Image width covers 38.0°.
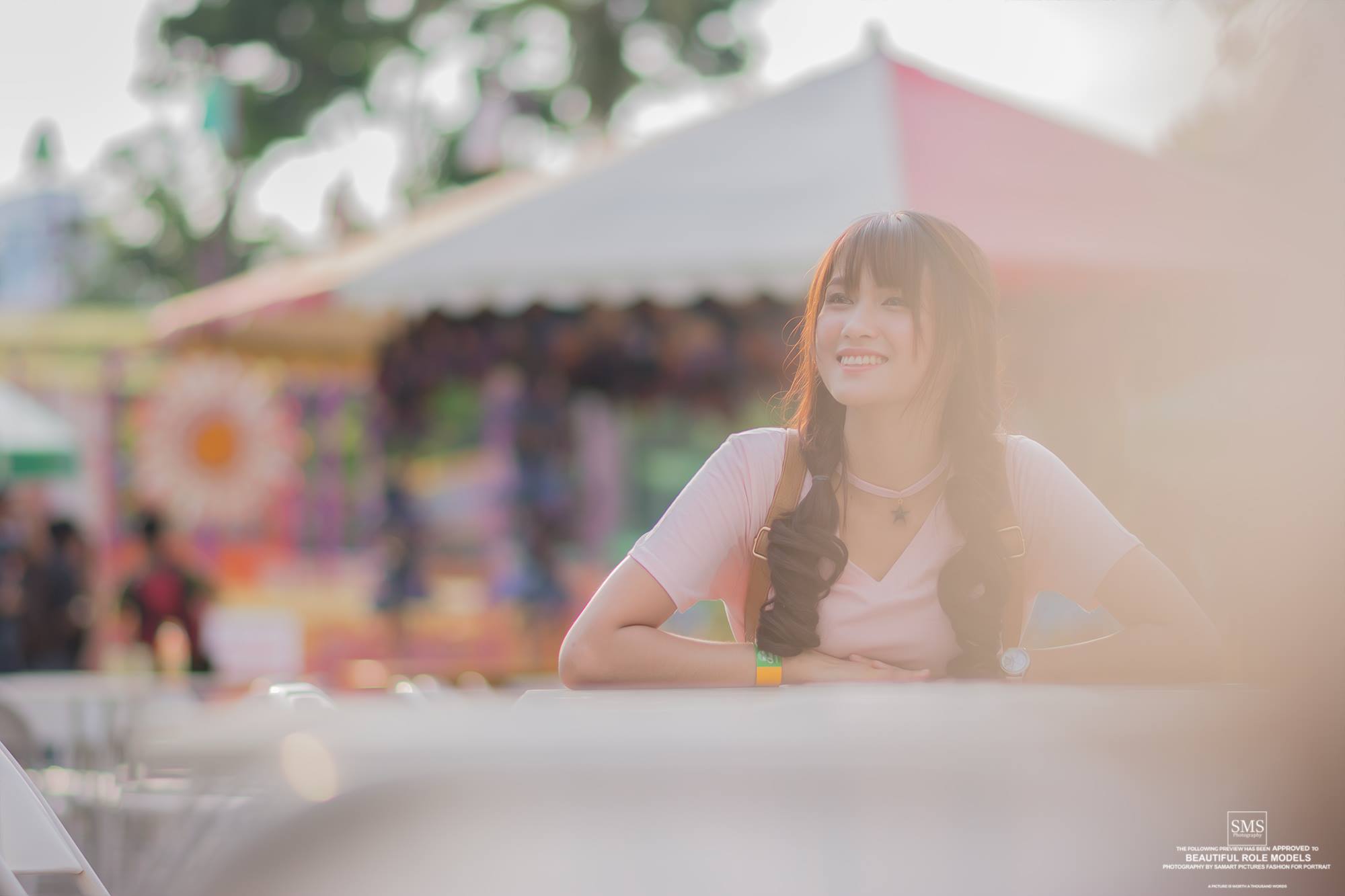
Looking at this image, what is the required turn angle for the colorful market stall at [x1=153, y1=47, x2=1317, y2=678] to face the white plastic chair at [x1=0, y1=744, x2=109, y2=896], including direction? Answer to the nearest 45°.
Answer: approximately 45° to its left

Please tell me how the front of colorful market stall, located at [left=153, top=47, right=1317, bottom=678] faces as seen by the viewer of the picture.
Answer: facing the viewer and to the left of the viewer

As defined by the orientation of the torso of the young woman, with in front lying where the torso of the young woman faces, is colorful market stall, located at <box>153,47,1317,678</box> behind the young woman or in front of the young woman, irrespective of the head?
behind

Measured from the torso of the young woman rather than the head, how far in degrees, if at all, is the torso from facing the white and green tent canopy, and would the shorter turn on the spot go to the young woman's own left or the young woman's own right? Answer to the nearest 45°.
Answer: approximately 135° to the young woman's own right

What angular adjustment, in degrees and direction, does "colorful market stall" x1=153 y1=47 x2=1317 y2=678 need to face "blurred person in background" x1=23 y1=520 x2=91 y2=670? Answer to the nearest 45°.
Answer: approximately 90° to its right

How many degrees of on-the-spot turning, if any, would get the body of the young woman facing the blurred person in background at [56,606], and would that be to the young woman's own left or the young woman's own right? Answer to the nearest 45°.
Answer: approximately 135° to the young woman's own right

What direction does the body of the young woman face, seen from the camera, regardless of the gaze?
toward the camera

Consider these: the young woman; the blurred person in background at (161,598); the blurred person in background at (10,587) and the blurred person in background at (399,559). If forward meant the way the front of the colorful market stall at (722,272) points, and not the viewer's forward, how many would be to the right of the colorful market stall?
3

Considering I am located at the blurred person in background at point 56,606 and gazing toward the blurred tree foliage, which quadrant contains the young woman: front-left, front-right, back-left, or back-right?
back-right

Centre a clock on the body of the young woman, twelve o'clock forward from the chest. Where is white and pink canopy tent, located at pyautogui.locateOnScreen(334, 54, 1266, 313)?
The white and pink canopy tent is roughly at 6 o'clock from the young woman.

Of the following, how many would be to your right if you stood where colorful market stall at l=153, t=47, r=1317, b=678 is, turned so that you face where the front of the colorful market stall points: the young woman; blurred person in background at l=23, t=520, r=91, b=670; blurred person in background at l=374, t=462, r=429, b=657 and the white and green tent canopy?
3

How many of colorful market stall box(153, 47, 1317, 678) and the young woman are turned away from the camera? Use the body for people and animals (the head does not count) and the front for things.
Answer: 0

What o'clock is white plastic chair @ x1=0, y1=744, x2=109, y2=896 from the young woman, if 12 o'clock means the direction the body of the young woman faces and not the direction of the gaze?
The white plastic chair is roughly at 2 o'clock from the young woman.

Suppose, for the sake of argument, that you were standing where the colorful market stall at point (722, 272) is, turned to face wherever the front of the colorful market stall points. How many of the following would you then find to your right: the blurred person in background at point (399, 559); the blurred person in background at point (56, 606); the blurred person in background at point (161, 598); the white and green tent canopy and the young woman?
4

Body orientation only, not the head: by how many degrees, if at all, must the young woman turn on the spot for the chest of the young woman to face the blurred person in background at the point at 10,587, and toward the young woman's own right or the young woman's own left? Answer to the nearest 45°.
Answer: approximately 135° to the young woman's own right
